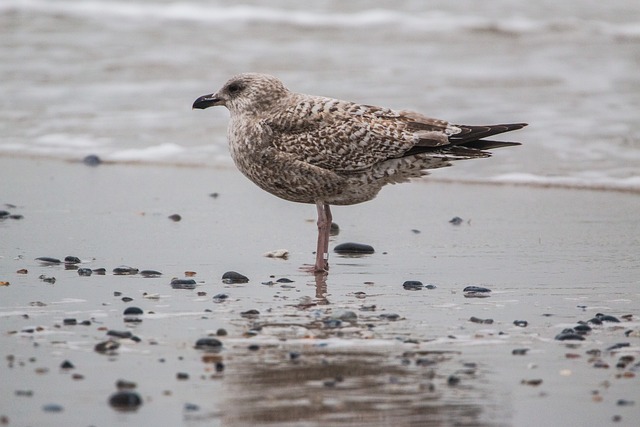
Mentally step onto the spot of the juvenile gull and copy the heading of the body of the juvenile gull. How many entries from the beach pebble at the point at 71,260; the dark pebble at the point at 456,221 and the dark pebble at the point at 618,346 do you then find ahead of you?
1

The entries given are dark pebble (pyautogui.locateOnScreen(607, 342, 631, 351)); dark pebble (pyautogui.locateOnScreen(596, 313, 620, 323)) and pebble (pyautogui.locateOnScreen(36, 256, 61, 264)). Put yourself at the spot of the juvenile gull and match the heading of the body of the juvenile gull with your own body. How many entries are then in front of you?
1

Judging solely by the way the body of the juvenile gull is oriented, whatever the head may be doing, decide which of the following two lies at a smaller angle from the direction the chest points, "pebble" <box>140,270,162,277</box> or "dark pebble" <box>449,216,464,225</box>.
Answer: the pebble

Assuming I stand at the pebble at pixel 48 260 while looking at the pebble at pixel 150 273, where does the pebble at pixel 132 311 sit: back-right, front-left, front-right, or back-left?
front-right

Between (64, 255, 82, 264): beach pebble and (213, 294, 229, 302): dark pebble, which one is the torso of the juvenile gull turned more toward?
the beach pebble

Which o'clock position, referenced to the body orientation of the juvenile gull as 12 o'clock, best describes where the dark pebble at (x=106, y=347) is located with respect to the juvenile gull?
The dark pebble is roughly at 10 o'clock from the juvenile gull.

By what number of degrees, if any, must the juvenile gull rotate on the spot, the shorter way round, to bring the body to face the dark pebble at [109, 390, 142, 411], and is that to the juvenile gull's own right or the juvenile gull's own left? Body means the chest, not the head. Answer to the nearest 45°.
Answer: approximately 90° to the juvenile gull's own left

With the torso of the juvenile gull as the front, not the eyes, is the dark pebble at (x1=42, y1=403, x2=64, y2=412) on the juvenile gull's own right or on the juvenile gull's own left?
on the juvenile gull's own left

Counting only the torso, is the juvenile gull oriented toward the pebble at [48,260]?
yes

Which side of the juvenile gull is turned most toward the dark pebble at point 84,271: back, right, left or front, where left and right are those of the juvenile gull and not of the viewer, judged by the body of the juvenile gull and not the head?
front

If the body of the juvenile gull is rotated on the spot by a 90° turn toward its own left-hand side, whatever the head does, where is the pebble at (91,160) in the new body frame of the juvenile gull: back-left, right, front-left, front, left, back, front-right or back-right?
back-right

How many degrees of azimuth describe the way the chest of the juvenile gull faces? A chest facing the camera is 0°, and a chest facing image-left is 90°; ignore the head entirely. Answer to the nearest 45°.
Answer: approximately 90°

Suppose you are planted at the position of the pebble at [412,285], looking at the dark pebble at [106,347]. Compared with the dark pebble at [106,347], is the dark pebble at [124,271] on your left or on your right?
right

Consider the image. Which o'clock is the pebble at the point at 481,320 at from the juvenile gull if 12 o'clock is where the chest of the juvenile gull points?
The pebble is roughly at 8 o'clock from the juvenile gull.

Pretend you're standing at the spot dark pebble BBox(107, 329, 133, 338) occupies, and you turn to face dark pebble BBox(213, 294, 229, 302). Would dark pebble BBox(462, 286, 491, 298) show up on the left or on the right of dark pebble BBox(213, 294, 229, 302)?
right
